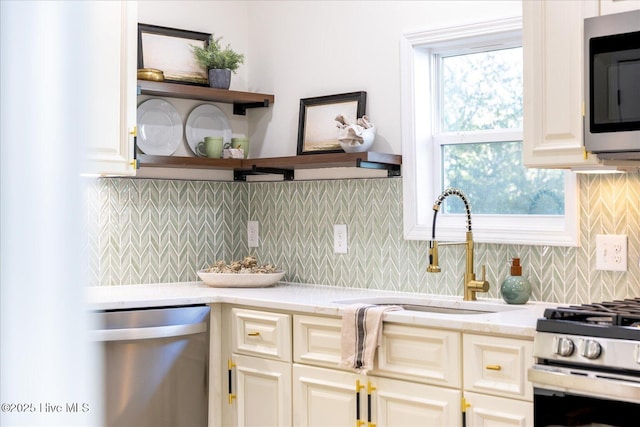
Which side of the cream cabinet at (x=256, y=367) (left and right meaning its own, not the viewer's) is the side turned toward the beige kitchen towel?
left

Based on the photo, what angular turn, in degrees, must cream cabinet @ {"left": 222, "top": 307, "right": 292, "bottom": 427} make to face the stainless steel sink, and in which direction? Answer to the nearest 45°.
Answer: approximately 135° to its left

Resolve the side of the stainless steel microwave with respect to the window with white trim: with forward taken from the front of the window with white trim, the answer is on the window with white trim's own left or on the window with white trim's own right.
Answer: on the window with white trim's own left

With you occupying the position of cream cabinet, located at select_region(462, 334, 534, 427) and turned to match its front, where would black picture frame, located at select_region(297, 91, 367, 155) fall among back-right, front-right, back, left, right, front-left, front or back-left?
right

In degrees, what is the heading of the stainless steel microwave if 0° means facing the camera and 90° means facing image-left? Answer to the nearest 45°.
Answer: approximately 45°

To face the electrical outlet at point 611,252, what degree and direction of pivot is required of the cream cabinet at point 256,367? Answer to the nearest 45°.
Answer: approximately 135° to its left

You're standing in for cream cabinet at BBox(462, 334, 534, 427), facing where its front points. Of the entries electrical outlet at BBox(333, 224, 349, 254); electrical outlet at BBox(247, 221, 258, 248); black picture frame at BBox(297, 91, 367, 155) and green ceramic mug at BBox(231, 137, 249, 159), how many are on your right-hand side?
4
